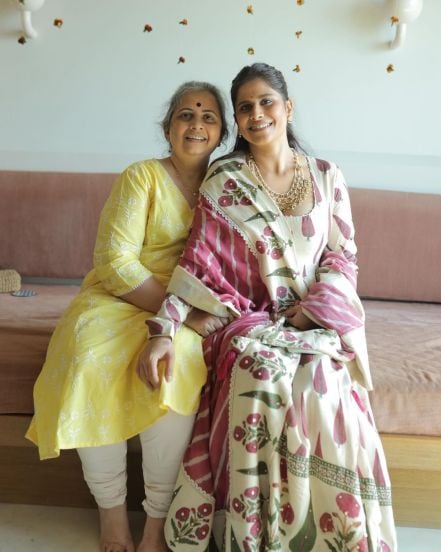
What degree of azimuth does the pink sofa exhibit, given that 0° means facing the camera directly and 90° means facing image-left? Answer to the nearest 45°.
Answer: approximately 0°

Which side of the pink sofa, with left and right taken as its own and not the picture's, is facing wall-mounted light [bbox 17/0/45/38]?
right

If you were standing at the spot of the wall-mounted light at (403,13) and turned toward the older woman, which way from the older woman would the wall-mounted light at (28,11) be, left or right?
right
